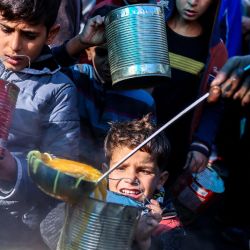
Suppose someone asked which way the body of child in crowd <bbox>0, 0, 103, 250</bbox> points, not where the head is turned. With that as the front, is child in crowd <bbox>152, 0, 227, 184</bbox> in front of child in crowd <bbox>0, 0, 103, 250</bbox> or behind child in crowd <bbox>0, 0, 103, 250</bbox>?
behind

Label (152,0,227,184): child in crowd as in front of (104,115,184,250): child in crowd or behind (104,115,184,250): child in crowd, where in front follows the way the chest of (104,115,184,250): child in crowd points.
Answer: behind

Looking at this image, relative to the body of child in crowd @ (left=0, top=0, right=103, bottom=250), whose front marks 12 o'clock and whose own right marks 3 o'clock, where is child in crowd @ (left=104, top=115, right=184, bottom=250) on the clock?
child in crowd @ (left=104, top=115, right=184, bottom=250) is roughly at 8 o'clock from child in crowd @ (left=0, top=0, right=103, bottom=250).

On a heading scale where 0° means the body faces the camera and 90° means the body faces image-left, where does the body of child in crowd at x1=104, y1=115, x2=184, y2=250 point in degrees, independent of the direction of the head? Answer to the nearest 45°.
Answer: approximately 45°

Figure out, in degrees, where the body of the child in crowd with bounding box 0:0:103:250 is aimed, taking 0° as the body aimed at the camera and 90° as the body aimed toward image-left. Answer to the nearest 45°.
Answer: approximately 45°
